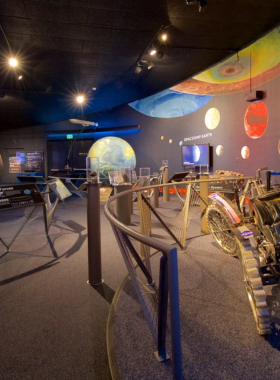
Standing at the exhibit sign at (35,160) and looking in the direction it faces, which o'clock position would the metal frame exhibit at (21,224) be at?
The metal frame exhibit is roughly at 12 o'clock from the exhibit sign.

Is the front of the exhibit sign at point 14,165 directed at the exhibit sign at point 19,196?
yes

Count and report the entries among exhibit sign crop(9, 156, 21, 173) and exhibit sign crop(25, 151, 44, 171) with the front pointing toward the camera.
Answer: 2

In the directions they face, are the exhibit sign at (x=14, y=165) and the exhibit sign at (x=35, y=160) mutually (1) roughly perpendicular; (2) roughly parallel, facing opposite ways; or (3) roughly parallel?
roughly parallel

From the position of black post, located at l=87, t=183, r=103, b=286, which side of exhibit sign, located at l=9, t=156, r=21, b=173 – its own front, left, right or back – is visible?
front

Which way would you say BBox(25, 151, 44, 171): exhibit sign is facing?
toward the camera

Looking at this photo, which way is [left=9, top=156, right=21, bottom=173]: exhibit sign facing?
toward the camera

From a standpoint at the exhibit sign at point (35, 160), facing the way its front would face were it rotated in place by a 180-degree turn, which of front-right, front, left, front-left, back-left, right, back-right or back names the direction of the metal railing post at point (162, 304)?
back

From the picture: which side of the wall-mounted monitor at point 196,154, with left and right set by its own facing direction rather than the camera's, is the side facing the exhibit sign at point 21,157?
right

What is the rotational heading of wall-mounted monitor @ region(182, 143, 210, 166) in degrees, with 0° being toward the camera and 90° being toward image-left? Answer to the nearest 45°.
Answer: approximately 45°

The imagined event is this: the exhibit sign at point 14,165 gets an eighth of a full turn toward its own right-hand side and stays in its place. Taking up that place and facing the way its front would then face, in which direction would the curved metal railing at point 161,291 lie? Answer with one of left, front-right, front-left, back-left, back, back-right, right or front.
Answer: front-left

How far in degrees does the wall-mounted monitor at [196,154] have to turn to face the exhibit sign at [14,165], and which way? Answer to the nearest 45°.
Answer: approximately 90° to its right

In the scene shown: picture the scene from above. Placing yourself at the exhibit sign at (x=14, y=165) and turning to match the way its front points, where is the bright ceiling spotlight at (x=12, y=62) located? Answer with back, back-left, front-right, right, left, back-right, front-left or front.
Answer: front
